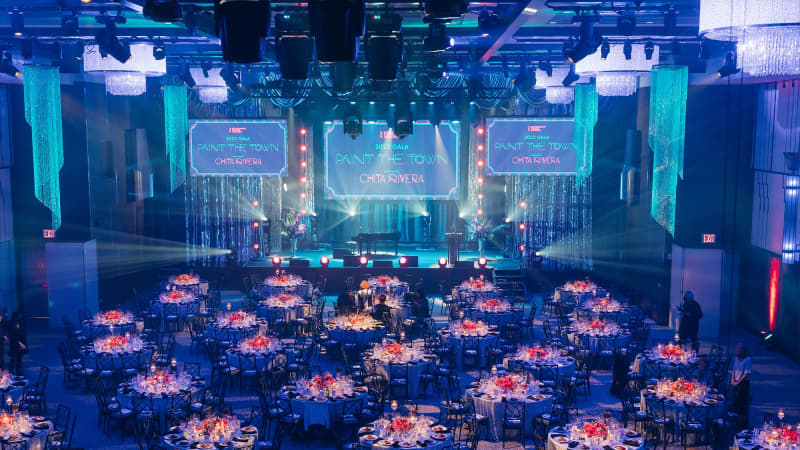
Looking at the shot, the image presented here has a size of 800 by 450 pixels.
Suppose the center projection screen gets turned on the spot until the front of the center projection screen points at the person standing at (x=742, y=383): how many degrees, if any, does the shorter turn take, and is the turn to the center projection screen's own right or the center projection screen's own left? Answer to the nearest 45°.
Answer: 0° — it already faces them

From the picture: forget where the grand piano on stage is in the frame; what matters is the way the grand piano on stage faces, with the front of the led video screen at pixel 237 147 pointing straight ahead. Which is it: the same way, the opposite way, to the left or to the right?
to the right

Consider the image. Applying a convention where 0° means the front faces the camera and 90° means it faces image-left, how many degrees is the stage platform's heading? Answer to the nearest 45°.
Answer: approximately 0°

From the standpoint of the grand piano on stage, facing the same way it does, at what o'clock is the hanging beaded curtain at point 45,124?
The hanging beaded curtain is roughly at 10 o'clock from the grand piano on stage.

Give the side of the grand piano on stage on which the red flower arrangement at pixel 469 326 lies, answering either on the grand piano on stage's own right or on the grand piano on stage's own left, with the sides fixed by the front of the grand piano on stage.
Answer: on the grand piano on stage's own left

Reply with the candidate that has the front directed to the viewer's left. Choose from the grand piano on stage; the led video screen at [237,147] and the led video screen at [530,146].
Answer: the grand piano on stage

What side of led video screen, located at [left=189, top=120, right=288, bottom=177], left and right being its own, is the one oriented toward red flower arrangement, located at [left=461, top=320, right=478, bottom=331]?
front

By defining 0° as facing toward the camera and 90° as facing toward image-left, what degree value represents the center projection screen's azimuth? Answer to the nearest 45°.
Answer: approximately 0°

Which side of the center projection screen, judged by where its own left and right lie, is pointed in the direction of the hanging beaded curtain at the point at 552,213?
left

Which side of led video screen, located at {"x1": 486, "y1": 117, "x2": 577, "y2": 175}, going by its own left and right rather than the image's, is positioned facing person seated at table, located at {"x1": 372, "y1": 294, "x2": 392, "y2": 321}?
front

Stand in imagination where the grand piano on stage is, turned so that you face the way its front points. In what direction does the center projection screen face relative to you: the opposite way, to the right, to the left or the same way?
to the left

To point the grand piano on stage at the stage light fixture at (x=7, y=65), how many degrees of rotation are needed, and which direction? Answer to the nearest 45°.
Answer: approximately 45° to its left
